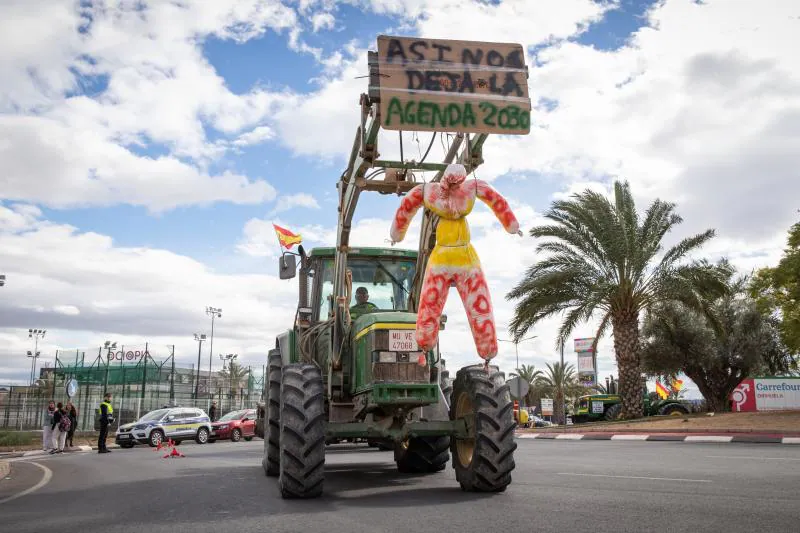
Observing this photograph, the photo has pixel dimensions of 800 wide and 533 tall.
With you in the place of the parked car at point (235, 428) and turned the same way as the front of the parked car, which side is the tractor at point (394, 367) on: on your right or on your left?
on your left

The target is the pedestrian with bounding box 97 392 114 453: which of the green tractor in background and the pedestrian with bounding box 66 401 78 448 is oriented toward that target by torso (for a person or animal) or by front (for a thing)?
the green tractor in background

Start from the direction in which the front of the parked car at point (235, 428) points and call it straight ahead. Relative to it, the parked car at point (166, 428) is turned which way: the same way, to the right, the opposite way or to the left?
the same way

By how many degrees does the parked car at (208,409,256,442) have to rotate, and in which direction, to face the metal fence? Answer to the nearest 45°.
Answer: approximately 90° to its right

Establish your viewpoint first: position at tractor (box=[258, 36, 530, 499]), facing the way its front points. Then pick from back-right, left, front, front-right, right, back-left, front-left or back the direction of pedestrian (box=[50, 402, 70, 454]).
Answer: back-right

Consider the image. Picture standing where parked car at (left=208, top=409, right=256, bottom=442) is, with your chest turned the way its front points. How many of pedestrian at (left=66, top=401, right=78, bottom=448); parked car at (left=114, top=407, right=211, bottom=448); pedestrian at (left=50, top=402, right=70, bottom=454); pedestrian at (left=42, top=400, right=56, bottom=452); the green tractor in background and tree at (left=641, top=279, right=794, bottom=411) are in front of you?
4

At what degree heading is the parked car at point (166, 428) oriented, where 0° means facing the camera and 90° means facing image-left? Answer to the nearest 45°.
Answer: approximately 45°

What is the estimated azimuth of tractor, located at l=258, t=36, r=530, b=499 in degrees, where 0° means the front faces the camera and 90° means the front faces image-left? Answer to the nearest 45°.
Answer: approximately 0°

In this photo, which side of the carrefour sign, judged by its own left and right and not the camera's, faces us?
front

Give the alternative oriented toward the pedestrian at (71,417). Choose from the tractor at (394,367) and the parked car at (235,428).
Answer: the parked car

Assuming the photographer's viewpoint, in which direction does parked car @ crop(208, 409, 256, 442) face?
facing the viewer and to the left of the viewer

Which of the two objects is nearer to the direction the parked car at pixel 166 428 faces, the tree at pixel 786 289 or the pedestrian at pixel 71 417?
the pedestrian

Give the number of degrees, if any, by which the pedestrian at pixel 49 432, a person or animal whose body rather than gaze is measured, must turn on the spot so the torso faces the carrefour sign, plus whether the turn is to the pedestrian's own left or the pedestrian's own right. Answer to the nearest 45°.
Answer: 0° — they already face it

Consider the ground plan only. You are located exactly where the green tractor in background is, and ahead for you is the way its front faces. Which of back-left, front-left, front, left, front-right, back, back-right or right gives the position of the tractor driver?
front-left
